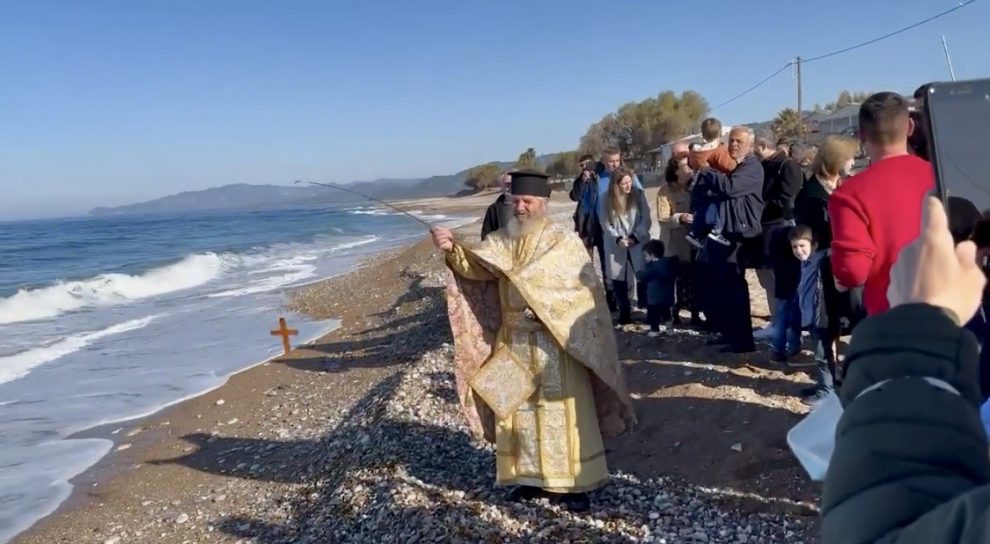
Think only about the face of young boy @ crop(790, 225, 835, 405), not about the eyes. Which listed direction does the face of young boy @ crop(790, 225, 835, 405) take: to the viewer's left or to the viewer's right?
to the viewer's left

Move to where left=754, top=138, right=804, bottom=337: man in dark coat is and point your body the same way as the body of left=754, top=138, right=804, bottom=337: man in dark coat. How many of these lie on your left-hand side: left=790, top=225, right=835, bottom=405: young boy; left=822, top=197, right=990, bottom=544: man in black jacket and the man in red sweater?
3

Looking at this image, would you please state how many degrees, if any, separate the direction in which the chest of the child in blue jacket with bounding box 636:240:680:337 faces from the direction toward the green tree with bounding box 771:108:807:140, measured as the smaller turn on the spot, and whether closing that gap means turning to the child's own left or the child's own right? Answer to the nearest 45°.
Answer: approximately 135° to the child's own right

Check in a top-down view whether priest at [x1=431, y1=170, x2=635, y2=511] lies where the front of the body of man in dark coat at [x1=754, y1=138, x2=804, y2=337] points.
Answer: no

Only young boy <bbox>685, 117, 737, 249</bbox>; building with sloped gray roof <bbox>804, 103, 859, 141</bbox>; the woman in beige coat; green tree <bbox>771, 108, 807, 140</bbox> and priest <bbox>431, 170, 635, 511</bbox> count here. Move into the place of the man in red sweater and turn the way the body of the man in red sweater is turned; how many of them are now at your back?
0

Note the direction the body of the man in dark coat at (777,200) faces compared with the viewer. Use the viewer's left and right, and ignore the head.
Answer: facing to the left of the viewer

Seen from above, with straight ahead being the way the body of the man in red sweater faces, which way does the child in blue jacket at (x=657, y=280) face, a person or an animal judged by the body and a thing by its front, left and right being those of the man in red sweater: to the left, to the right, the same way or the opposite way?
to the left

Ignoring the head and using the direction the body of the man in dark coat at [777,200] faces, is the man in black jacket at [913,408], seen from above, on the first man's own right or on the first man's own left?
on the first man's own left

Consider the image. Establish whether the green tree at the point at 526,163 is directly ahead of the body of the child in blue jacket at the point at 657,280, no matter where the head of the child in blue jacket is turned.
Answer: no

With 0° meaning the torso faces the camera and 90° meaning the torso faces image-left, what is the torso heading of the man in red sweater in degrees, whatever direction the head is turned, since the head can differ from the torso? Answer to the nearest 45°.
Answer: approximately 135°

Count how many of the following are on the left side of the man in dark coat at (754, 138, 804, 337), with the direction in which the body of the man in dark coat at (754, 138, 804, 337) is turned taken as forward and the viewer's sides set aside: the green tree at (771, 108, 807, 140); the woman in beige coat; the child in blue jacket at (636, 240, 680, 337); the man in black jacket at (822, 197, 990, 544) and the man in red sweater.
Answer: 2

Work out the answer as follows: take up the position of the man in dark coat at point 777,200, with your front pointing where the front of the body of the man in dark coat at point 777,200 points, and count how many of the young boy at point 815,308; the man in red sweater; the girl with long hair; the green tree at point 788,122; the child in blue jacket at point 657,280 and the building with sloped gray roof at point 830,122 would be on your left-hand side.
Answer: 2

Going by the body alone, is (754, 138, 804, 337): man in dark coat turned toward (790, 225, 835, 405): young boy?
no

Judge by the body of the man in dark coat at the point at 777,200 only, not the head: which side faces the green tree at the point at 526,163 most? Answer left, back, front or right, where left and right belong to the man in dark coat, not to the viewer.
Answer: right

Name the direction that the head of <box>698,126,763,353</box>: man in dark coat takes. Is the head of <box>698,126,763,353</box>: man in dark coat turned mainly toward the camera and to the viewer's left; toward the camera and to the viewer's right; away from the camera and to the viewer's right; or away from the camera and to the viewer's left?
toward the camera and to the viewer's left
